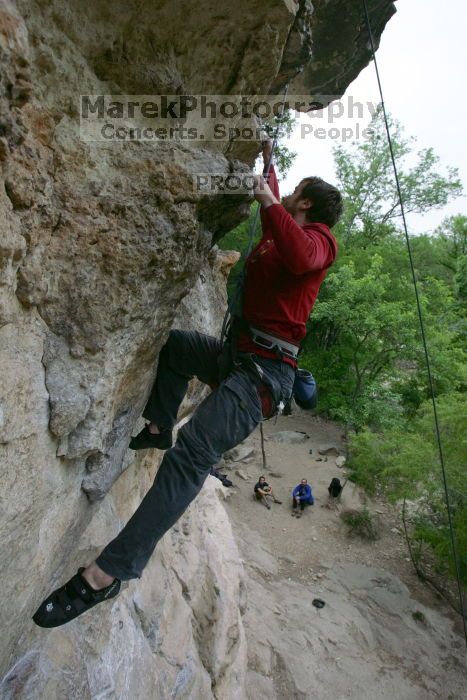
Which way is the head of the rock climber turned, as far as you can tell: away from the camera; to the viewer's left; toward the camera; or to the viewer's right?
to the viewer's left

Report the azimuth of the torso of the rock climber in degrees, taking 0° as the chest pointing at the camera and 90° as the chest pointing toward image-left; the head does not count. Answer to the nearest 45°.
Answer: approximately 90°

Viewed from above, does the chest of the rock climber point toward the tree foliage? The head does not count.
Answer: no

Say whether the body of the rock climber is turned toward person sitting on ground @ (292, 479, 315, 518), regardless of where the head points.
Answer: no

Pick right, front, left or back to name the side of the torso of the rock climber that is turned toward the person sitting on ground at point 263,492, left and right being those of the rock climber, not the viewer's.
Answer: right

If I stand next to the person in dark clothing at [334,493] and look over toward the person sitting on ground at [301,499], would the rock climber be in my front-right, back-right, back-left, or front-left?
front-left

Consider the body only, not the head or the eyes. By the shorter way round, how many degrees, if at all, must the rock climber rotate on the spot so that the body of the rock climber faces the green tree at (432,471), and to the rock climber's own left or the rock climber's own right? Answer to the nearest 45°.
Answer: approximately 135° to the rock climber's own right
